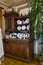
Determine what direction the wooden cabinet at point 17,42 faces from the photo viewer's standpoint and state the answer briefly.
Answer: facing the viewer and to the left of the viewer
